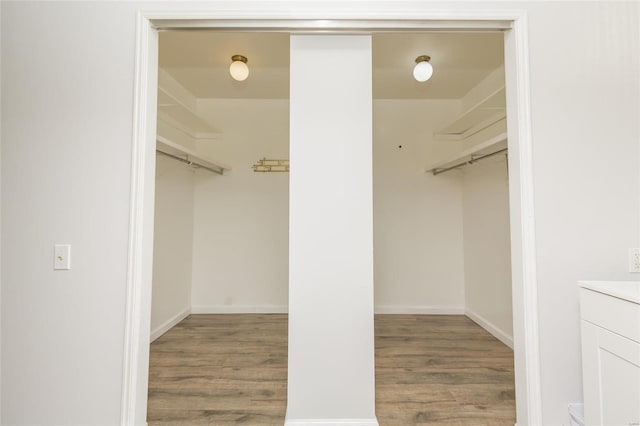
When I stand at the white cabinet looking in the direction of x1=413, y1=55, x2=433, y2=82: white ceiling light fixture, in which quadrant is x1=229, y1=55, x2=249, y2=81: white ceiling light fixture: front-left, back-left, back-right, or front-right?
front-left

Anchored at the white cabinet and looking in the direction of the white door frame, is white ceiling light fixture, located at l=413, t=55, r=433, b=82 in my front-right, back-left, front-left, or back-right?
front-right

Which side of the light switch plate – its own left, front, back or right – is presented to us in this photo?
front

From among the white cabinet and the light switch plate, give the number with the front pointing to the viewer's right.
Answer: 0

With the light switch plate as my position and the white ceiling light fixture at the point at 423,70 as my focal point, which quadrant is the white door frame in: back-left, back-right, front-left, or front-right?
front-right

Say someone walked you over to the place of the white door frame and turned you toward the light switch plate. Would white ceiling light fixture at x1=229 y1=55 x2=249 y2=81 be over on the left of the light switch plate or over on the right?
right

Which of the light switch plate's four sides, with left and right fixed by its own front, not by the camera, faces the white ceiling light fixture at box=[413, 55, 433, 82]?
left

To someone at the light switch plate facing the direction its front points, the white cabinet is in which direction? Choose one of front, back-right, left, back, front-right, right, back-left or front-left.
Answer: front-left

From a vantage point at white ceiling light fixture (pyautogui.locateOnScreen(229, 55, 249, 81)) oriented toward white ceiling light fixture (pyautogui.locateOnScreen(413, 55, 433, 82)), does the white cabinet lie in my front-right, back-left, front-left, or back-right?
front-right

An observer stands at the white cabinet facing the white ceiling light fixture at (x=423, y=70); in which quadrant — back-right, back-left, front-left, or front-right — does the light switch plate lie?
front-left

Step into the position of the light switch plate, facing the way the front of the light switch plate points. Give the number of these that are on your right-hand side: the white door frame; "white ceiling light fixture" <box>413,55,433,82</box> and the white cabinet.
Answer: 0

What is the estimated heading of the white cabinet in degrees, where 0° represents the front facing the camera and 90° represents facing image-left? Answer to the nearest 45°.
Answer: approximately 45°
